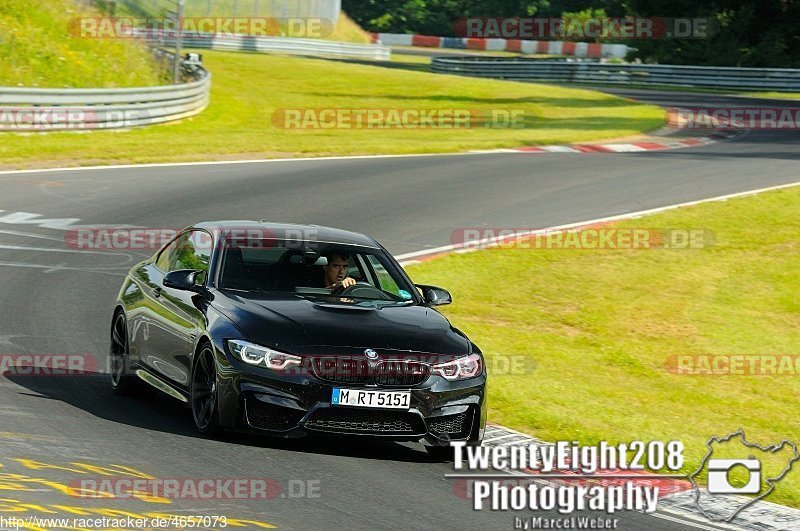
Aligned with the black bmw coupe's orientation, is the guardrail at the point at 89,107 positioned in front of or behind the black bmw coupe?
behind

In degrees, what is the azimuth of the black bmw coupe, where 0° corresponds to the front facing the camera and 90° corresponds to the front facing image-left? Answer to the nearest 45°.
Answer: approximately 315°
